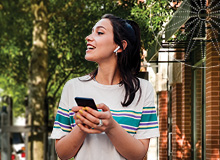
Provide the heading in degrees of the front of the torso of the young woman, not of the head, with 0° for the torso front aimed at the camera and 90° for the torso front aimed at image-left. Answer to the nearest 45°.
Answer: approximately 0°

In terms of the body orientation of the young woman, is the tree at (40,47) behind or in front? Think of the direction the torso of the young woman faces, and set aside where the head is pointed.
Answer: behind
